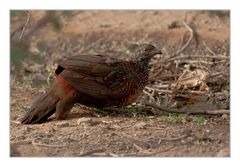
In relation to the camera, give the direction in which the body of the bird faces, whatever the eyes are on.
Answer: to the viewer's right

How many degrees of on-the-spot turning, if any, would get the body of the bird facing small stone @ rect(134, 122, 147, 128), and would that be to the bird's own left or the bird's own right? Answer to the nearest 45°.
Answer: approximately 45° to the bird's own right
